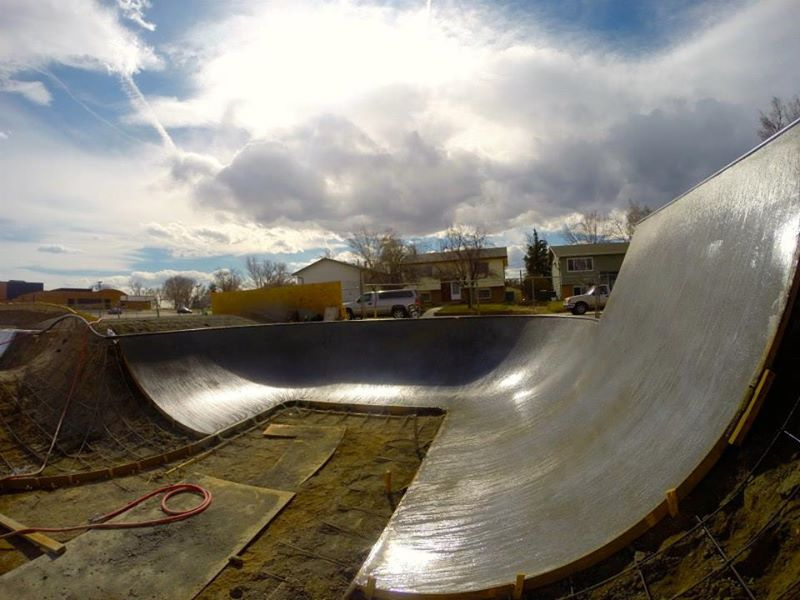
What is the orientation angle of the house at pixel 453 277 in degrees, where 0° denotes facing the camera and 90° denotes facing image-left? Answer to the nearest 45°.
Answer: approximately 0°

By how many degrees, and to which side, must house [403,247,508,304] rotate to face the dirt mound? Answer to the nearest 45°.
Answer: approximately 45° to its right

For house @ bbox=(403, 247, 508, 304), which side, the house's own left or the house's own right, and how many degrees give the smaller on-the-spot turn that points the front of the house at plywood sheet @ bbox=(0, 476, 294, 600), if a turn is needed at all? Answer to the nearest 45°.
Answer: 0° — it already faces it

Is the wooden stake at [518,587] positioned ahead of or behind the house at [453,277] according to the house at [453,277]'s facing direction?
ahead

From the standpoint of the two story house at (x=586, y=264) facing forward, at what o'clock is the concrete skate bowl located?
The concrete skate bowl is roughly at 12 o'clock from the two story house.

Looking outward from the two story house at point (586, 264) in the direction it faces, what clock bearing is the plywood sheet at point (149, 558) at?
The plywood sheet is roughly at 12 o'clock from the two story house.

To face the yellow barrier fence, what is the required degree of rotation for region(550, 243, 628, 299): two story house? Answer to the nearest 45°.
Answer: approximately 45° to its right

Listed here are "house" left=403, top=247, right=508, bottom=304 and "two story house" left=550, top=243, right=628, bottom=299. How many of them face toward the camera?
2
